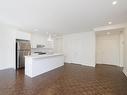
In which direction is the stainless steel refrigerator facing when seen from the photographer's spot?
facing the viewer and to the right of the viewer

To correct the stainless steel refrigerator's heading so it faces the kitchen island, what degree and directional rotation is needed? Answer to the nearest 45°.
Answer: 0° — it already faces it
